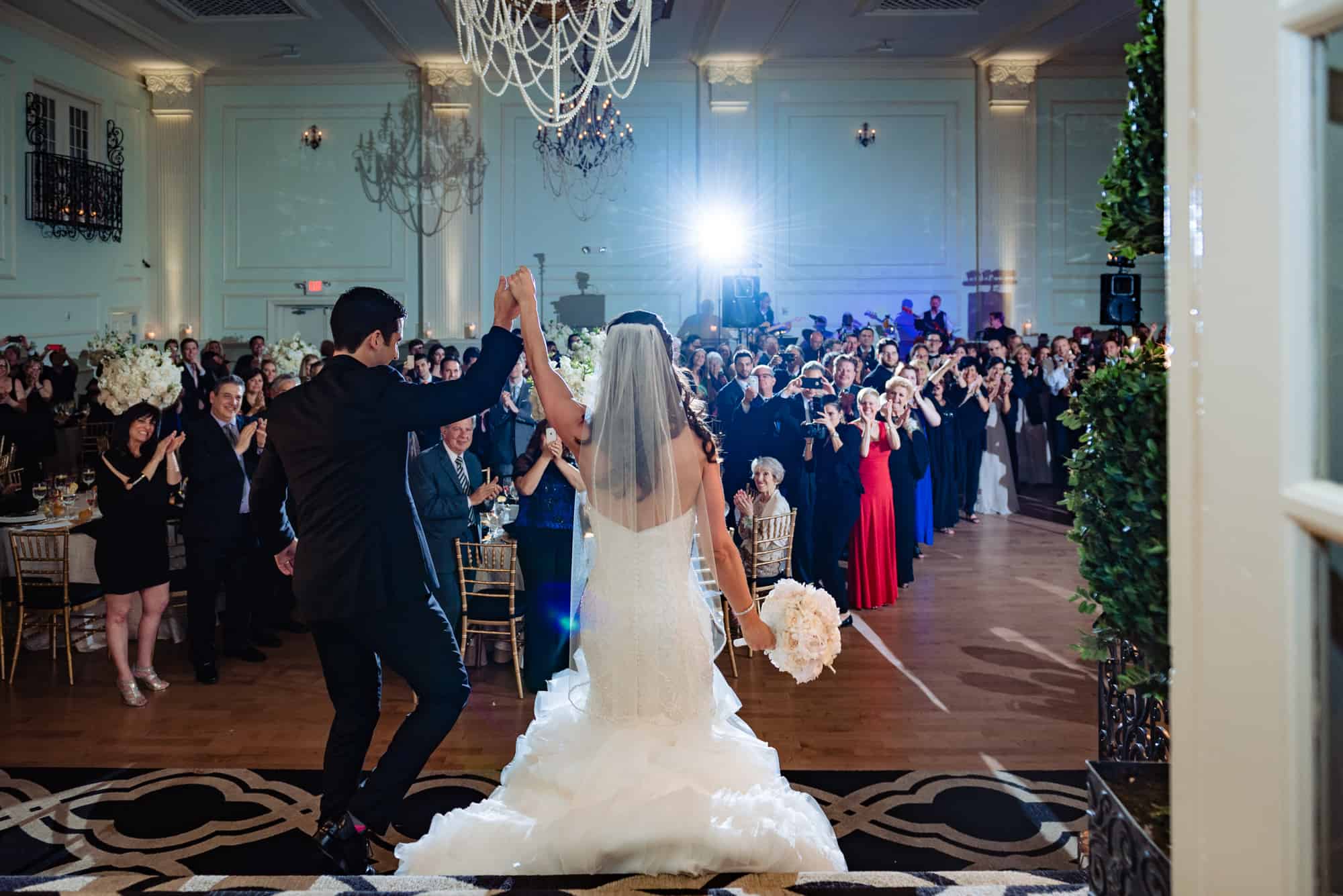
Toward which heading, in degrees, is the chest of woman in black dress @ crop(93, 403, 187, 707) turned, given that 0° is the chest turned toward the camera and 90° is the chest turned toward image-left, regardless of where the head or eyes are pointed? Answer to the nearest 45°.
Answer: approximately 315°

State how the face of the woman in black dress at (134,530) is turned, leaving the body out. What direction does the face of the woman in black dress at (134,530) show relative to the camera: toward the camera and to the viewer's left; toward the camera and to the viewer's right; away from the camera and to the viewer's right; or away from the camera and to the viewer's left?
toward the camera and to the viewer's right

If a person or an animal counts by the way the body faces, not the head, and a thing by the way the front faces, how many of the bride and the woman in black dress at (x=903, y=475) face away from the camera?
1

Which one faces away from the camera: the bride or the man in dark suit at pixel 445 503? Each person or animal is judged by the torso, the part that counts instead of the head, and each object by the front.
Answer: the bride

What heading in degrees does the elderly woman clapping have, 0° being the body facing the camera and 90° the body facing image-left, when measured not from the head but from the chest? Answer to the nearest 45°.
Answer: approximately 45°
